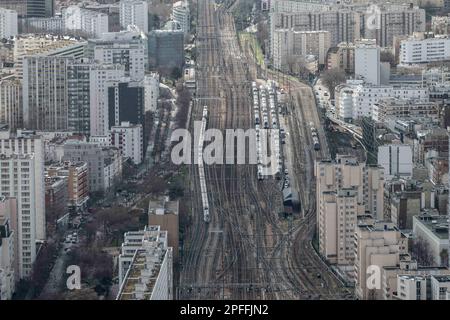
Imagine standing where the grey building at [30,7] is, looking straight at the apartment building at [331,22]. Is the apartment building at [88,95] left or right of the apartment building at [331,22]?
right
